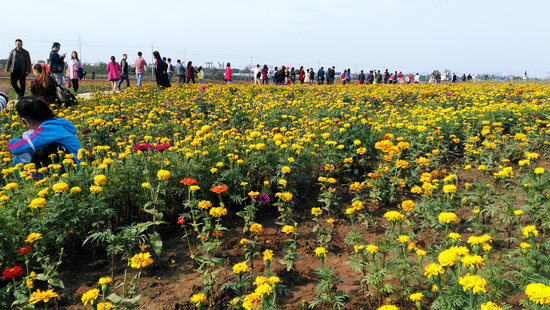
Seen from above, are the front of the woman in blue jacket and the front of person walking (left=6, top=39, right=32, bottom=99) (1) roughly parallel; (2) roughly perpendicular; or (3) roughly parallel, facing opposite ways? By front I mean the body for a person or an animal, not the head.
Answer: roughly perpendicular

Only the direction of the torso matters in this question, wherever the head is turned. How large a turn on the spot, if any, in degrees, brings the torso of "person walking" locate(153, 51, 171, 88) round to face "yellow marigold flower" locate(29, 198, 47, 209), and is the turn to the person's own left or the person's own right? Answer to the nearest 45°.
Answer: approximately 90° to the person's own left

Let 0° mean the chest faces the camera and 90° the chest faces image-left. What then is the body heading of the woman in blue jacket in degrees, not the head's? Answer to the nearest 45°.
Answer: approximately 90°

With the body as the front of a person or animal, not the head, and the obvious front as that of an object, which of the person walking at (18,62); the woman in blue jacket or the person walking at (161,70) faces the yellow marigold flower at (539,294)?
the person walking at (18,62)

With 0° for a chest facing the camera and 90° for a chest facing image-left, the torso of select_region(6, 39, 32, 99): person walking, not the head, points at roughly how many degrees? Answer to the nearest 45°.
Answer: approximately 0°
